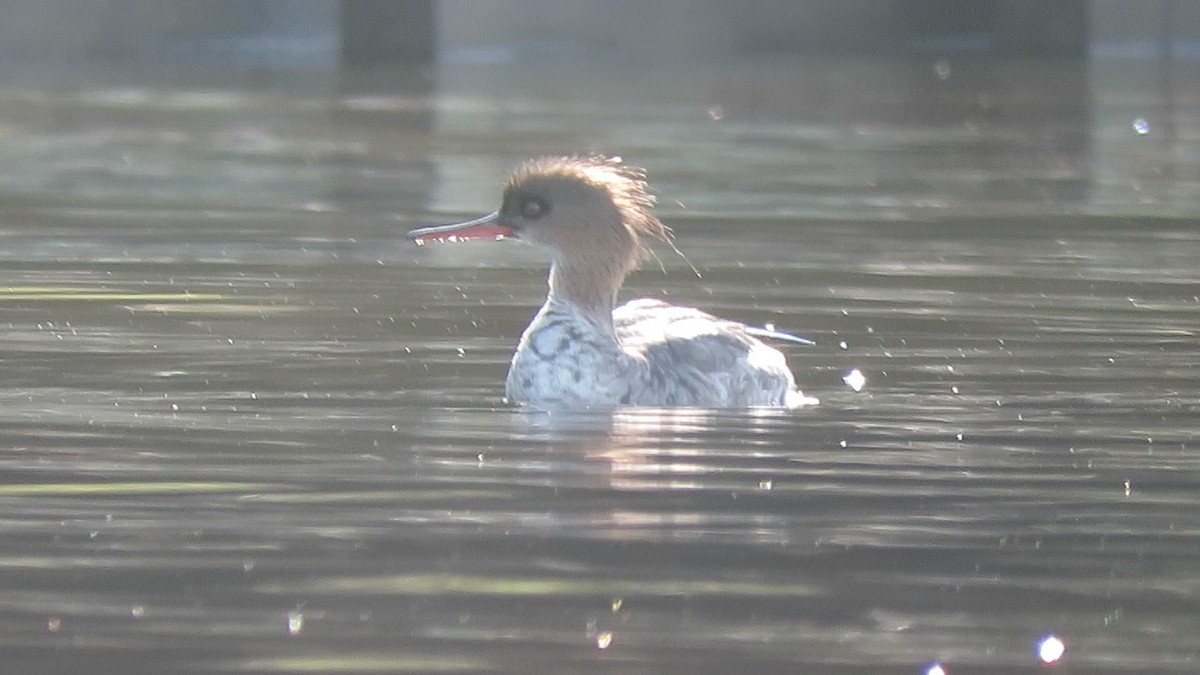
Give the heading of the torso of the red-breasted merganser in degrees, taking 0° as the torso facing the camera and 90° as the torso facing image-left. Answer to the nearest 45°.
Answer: approximately 45°
